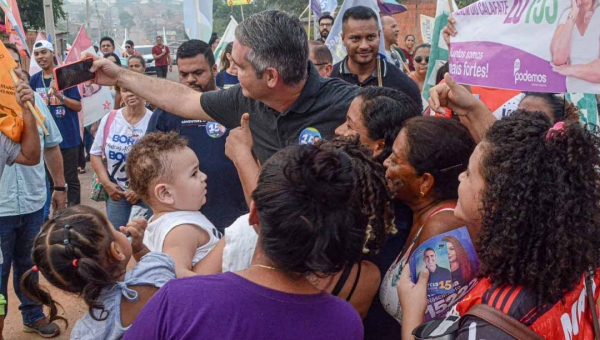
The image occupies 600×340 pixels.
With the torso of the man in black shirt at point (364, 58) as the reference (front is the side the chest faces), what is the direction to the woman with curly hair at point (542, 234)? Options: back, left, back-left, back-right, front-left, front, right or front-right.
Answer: front

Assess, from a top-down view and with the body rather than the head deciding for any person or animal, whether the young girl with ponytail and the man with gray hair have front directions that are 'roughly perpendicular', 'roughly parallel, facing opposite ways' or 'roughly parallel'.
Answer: roughly parallel, facing opposite ways

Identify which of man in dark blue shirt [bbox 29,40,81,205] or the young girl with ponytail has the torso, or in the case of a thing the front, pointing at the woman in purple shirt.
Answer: the man in dark blue shirt

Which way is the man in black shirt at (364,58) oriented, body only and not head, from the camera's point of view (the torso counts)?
toward the camera

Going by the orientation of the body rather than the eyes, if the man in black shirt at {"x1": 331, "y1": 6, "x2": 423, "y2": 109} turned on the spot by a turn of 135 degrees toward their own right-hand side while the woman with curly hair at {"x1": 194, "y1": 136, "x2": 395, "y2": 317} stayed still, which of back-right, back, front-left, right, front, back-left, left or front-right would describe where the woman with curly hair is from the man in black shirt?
back-left

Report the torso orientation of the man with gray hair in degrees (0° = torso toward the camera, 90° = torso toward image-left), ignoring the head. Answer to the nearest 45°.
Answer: approximately 45°

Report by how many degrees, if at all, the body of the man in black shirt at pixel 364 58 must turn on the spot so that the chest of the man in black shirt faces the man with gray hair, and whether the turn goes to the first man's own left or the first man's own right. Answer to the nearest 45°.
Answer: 0° — they already face them

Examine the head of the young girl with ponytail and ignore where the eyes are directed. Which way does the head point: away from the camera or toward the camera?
away from the camera

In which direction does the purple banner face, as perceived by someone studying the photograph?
facing the viewer

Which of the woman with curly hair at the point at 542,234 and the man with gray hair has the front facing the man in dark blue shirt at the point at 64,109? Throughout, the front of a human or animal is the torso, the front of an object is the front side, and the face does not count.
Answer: the woman with curly hair

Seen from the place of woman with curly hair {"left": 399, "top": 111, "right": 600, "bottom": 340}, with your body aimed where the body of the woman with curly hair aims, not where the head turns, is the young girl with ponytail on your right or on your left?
on your left

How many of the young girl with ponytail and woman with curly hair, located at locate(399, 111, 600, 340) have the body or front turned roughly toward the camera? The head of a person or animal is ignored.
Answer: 0

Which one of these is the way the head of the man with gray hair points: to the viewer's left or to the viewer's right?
to the viewer's left

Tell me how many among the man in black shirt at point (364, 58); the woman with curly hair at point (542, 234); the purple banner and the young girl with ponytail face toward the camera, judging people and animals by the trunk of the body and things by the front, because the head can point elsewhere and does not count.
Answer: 2

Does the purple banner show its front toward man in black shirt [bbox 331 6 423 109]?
no

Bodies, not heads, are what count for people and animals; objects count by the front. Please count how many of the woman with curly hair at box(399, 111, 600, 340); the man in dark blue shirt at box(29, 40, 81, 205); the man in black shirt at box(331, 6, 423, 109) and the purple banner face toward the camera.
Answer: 3

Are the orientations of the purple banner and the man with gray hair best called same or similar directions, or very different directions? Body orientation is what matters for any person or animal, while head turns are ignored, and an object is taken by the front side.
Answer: same or similar directions
